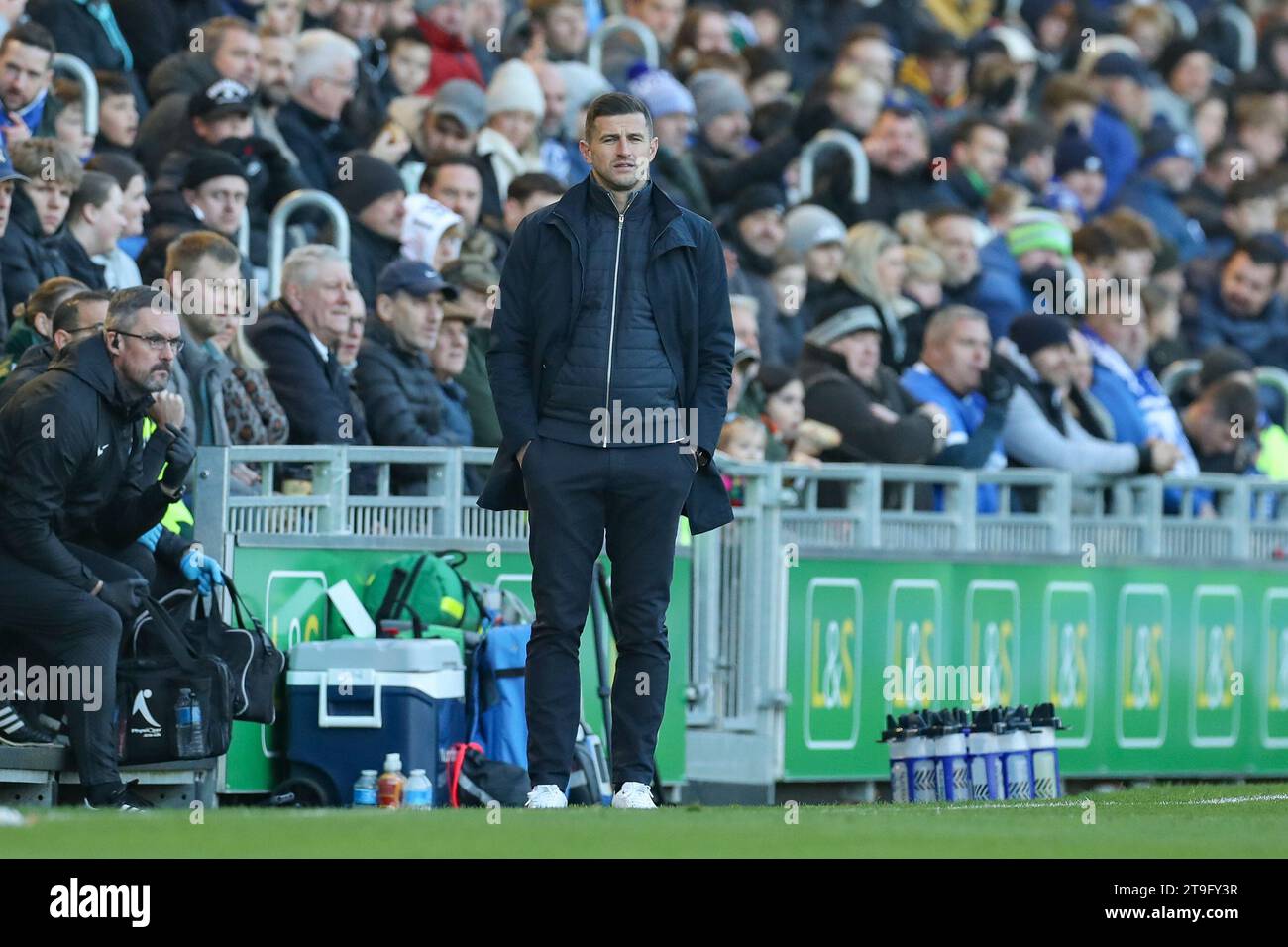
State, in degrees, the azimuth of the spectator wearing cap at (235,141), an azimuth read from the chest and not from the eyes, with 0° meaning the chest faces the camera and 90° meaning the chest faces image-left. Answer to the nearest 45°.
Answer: approximately 0°

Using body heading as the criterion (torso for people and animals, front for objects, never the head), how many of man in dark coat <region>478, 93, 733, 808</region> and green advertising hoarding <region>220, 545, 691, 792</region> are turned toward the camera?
2

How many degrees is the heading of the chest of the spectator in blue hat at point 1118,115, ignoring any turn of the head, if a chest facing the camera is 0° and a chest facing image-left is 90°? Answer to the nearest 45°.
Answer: approximately 315°

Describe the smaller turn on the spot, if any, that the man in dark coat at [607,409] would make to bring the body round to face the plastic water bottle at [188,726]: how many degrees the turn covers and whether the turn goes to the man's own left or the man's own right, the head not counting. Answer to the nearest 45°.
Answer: approximately 135° to the man's own right

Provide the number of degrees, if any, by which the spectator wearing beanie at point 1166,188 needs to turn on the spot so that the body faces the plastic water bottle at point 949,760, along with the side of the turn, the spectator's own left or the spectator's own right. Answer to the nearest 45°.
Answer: approximately 45° to the spectator's own right

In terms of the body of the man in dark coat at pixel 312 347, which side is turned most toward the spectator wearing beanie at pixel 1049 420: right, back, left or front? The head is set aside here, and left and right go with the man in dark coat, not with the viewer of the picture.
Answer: left

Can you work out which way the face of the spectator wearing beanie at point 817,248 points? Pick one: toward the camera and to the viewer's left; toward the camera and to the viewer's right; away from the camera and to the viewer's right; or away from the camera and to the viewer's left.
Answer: toward the camera and to the viewer's right

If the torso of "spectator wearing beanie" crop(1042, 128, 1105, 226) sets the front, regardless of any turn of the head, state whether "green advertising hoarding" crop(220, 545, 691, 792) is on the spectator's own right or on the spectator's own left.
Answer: on the spectator's own right

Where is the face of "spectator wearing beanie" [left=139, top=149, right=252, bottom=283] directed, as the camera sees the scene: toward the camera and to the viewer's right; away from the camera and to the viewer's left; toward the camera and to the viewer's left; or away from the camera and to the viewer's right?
toward the camera and to the viewer's right
